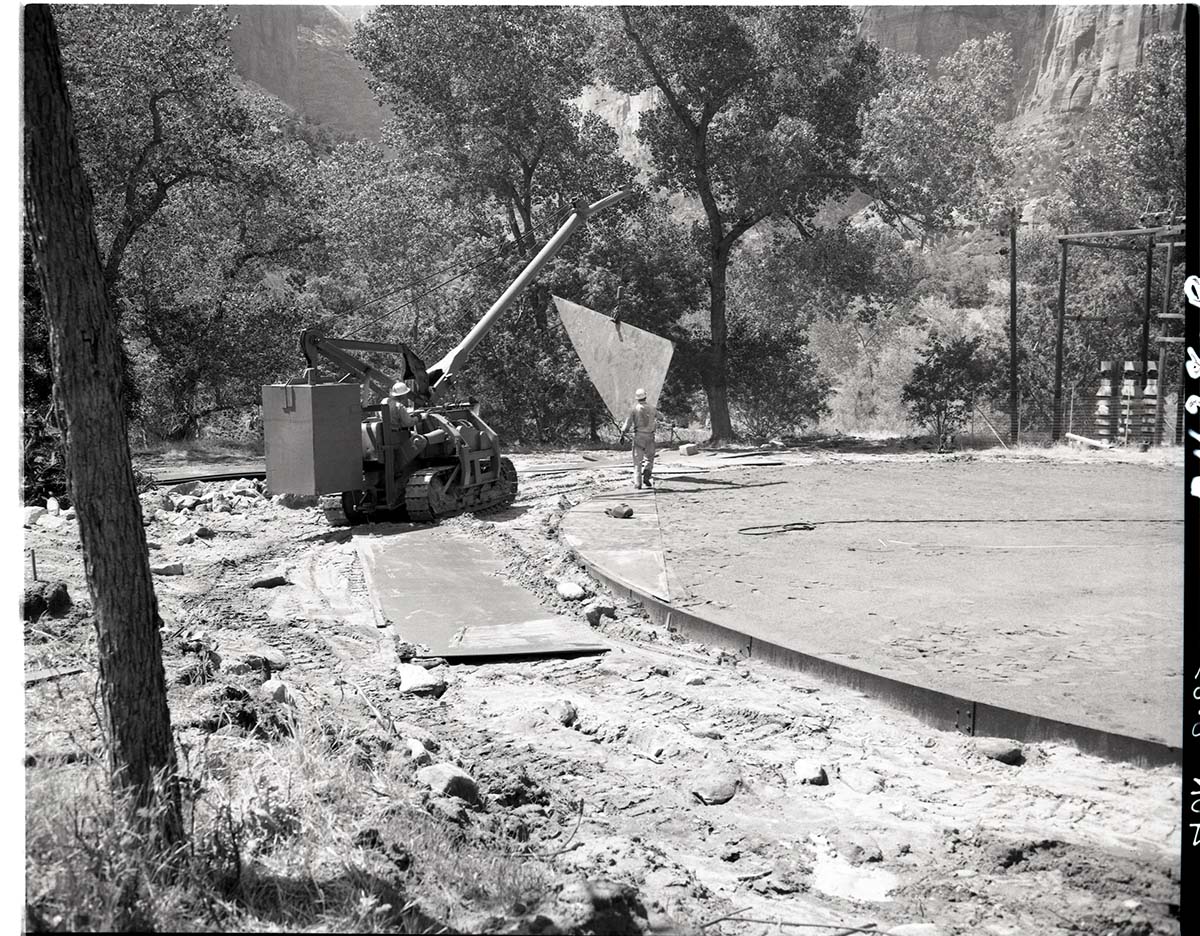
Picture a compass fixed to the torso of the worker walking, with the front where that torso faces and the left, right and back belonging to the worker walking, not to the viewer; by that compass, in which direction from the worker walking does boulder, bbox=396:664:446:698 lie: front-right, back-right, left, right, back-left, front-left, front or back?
back

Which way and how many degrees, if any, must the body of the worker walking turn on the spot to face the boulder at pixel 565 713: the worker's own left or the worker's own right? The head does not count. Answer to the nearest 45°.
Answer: approximately 180°

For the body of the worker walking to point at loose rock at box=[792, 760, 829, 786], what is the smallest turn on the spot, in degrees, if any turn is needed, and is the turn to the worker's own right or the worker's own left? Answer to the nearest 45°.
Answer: approximately 180°

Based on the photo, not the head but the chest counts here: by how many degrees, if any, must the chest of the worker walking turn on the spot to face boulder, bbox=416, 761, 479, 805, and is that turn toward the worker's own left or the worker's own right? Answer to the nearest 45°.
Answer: approximately 180°

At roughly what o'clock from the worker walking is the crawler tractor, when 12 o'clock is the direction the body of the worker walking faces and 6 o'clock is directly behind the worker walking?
The crawler tractor is roughly at 8 o'clock from the worker walking.

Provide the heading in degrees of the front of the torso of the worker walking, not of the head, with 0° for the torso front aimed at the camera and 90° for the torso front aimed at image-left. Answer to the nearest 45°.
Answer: approximately 180°

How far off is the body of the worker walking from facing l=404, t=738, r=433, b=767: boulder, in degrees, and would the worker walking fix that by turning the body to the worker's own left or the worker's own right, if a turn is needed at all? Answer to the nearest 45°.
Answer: approximately 180°

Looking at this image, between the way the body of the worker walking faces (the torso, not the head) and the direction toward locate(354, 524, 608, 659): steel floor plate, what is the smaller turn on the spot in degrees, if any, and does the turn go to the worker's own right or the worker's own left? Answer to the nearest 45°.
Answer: approximately 180°

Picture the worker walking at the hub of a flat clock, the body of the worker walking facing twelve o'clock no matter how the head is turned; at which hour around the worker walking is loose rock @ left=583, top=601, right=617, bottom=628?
The loose rock is roughly at 6 o'clock from the worker walking.

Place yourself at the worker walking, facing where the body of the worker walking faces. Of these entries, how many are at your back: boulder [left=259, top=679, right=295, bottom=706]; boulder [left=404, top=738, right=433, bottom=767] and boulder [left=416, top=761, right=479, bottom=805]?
3

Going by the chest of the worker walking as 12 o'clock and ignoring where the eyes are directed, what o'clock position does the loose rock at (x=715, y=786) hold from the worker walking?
The loose rock is roughly at 6 o'clock from the worker walking.
